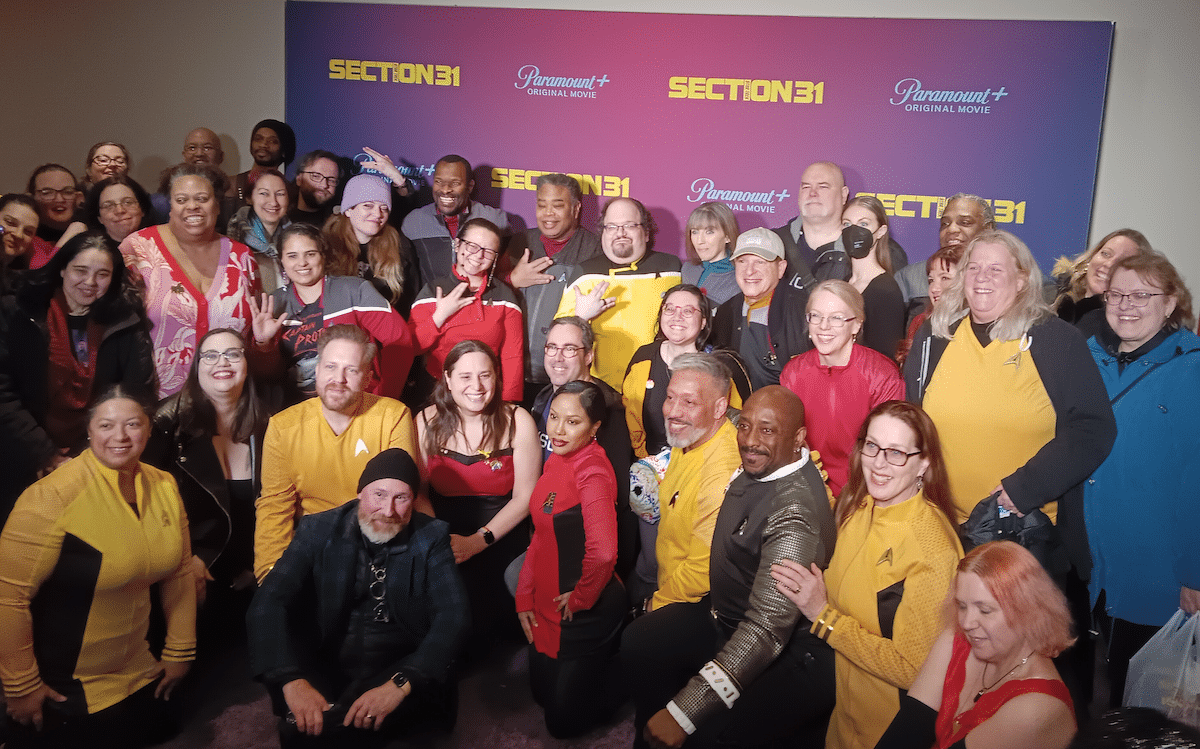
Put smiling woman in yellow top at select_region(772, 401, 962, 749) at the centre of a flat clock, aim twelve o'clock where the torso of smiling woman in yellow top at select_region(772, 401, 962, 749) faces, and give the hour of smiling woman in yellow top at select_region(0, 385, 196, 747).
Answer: smiling woman in yellow top at select_region(0, 385, 196, 747) is roughly at 1 o'clock from smiling woman in yellow top at select_region(772, 401, 962, 749).

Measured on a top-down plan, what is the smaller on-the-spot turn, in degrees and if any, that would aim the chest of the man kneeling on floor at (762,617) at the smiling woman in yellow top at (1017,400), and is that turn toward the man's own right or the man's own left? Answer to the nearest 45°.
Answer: approximately 180°

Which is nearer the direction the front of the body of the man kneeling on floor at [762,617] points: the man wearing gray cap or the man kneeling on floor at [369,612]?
the man kneeling on floor

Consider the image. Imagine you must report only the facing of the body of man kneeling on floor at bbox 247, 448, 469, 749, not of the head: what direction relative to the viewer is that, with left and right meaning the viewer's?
facing the viewer

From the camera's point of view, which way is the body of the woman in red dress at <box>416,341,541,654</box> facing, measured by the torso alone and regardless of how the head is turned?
toward the camera

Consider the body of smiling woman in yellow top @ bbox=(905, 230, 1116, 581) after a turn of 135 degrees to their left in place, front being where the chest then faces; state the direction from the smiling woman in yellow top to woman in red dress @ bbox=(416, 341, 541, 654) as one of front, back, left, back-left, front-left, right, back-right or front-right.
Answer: back

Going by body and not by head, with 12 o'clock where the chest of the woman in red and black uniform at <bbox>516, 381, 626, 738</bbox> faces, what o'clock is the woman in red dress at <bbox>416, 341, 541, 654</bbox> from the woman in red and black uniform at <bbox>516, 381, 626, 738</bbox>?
the woman in red dress at <bbox>416, 341, 541, 654</bbox> is roughly at 3 o'clock from the woman in red and black uniform at <bbox>516, 381, 626, 738</bbox>.

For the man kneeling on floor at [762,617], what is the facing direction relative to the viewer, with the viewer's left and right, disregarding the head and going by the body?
facing the viewer and to the left of the viewer

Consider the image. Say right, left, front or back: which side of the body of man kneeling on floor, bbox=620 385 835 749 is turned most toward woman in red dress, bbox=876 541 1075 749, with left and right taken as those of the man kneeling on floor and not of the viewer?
left

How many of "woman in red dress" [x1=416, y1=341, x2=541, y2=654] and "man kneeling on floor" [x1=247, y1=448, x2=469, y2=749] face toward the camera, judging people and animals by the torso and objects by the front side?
2

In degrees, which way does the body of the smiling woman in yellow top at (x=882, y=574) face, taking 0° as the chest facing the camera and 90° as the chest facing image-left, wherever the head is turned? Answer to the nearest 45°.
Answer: approximately 45°
